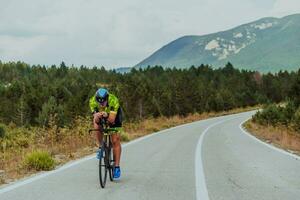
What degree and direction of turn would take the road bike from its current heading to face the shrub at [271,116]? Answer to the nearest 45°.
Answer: approximately 135° to its left

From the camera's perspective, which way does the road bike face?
toward the camera

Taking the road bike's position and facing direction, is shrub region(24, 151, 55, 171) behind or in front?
behind
